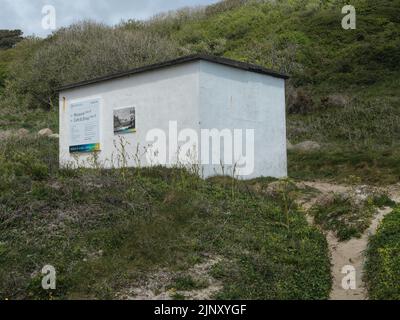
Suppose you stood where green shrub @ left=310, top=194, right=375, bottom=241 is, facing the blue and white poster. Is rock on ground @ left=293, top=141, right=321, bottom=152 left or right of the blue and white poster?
right

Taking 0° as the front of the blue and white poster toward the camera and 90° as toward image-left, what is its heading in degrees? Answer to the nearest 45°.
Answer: approximately 45°

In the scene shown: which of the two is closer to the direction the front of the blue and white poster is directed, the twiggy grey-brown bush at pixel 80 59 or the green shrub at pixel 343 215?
the green shrub

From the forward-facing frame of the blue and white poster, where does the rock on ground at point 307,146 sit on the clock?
The rock on ground is roughly at 7 o'clock from the blue and white poster.

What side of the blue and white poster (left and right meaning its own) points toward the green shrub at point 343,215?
left

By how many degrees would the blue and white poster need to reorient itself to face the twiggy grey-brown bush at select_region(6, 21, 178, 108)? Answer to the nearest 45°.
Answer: approximately 135° to its right
